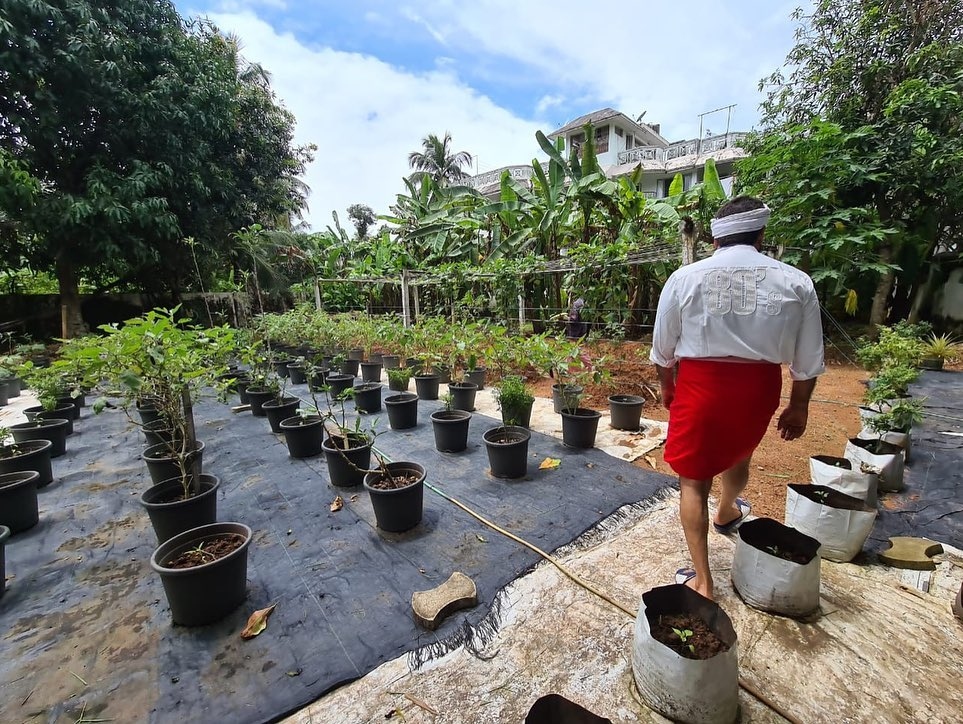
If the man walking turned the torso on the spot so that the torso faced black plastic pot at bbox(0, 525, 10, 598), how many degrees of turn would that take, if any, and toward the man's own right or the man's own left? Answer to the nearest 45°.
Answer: approximately 135° to the man's own left

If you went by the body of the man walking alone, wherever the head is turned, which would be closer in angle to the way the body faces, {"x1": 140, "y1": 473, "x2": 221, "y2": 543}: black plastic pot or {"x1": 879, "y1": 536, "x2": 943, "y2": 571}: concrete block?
the concrete block

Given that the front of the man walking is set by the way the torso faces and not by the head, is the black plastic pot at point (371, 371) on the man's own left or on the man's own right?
on the man's own left

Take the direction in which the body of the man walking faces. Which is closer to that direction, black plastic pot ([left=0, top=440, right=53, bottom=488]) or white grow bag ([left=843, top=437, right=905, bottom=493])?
the white grow bag

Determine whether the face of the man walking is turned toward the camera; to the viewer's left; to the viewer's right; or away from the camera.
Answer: away from the camera

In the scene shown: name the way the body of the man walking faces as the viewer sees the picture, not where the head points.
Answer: away from the camera

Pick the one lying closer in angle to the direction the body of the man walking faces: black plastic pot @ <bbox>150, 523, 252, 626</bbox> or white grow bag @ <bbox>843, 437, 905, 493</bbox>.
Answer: the white grow bag

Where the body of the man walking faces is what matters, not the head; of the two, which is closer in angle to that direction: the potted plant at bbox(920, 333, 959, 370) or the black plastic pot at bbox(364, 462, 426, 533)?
the potted plant

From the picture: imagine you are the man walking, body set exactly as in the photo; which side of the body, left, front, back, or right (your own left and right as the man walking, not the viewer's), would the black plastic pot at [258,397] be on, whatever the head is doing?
left

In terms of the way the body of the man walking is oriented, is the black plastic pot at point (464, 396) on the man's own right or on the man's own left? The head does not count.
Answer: on the man's own left

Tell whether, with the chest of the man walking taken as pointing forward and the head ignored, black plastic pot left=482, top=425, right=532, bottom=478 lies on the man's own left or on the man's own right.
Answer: on the man's own left
